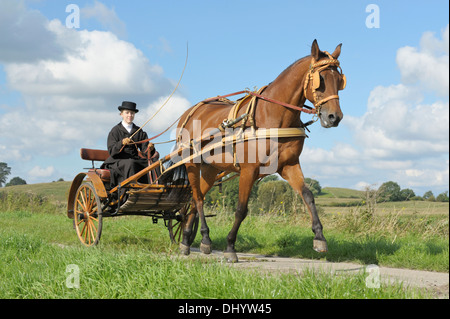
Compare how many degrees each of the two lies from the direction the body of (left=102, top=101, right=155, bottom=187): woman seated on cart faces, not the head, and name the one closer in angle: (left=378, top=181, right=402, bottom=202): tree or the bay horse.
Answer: the bay horse

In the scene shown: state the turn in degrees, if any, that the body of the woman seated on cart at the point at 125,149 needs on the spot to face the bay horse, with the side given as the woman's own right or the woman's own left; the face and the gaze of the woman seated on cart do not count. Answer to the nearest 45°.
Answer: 0° — they already face it

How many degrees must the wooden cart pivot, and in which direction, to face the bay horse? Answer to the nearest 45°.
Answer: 0° — it already faces it

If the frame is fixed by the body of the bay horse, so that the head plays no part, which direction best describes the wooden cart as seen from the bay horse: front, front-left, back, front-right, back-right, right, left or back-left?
back

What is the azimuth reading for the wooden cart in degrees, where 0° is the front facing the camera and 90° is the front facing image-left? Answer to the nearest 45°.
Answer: approximately 315°

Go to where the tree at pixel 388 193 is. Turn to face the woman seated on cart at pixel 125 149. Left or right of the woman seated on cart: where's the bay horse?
left

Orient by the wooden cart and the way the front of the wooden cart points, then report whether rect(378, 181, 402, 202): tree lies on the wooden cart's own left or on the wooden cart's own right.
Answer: on the wooden cart's own left

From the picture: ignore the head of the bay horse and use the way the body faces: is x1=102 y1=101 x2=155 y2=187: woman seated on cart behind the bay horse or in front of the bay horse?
behind
